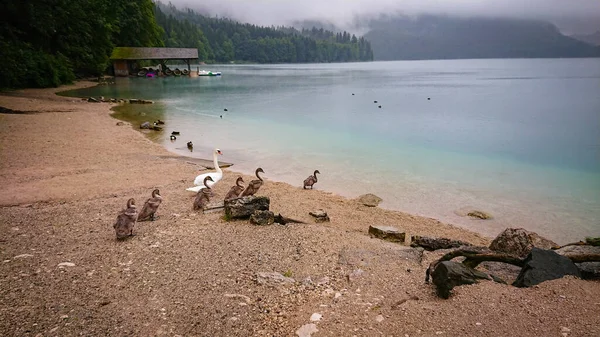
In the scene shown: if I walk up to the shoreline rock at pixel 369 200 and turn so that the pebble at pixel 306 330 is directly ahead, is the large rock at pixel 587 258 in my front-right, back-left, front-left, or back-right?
front-left

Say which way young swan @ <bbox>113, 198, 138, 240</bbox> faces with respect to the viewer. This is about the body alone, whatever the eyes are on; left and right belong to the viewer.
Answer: facing away from the viewer and to the right of the viewer

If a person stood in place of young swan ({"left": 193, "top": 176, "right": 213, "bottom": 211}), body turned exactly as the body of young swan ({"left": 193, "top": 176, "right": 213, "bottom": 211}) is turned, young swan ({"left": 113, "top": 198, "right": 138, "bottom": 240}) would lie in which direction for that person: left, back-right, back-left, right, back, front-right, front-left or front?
back

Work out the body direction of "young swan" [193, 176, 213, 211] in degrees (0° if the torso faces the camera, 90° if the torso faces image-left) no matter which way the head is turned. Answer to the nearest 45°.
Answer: approximately 225°

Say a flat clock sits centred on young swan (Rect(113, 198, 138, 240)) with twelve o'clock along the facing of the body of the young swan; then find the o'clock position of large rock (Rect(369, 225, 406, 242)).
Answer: The large rock is roughly at 2 o'clock from the young swan.

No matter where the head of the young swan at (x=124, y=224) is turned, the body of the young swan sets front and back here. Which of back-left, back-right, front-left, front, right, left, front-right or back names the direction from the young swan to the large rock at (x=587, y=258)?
right

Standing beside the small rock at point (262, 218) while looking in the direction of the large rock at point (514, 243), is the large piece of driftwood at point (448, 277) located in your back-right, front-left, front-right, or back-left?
front-right

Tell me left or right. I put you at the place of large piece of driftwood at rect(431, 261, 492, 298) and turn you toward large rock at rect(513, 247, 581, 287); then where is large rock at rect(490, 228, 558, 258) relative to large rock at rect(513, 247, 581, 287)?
left

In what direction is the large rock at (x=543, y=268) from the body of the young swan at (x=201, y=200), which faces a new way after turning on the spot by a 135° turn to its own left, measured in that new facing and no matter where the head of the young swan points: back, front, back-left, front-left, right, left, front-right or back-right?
back-left

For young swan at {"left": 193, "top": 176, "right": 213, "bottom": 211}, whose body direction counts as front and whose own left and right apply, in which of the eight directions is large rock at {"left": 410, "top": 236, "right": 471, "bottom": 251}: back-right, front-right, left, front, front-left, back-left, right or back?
right

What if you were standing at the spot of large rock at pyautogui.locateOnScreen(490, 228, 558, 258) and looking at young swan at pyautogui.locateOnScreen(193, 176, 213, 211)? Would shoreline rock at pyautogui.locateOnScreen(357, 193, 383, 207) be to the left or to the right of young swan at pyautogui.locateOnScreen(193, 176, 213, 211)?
right

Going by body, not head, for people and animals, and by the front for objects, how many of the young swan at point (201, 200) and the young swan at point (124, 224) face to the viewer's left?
0

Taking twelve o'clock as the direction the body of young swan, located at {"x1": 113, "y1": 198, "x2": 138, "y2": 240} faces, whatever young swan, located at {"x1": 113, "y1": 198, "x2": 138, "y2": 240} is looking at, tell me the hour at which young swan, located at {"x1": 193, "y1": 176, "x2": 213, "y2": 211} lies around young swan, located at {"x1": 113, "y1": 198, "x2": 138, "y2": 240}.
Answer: young swan, located at {"x1": 193, "y1": 176, "x2": 213, "y2": 211} is roughly at 12 o'clock from young swan, located at {"x1": 113, "y1": 198, "x2": 138, "y2": 240}.

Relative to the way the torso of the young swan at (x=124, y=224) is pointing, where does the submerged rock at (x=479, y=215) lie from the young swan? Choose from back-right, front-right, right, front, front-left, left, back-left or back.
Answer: front-right

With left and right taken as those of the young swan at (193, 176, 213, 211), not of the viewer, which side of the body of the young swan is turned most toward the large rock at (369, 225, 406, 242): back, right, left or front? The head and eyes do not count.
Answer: right

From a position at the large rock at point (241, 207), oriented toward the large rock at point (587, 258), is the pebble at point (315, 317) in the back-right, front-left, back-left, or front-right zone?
front-right

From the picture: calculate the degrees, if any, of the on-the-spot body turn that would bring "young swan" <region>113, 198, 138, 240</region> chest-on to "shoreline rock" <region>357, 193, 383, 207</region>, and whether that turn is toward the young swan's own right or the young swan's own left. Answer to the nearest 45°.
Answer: approximately 45° to the young swan's own right
